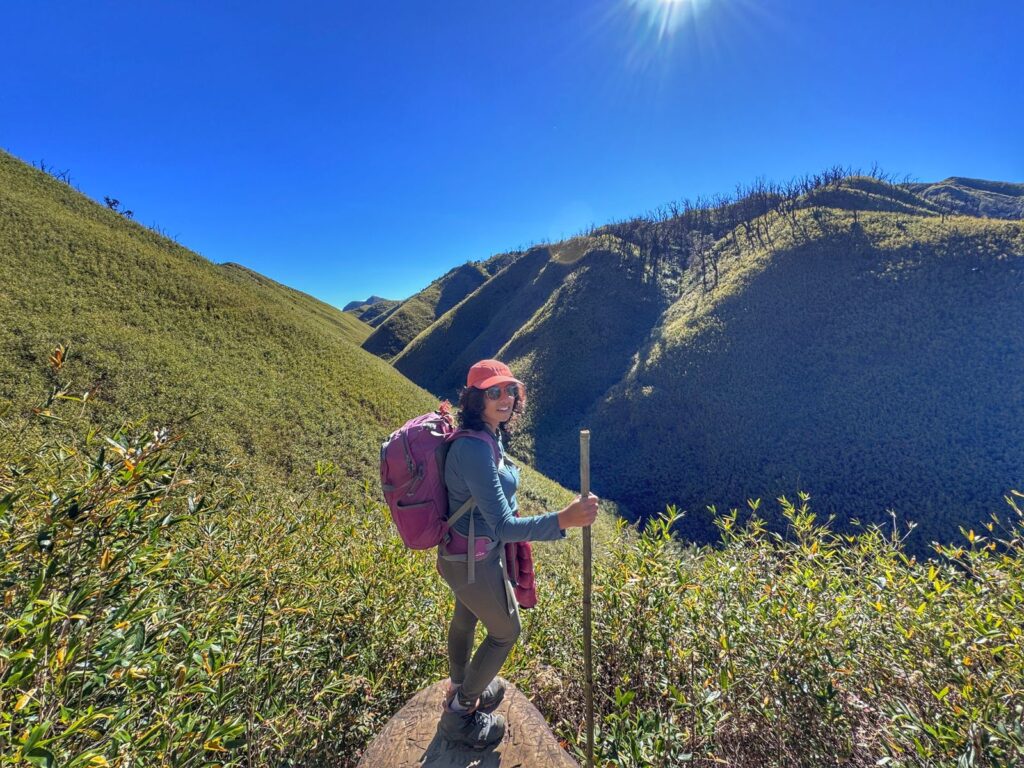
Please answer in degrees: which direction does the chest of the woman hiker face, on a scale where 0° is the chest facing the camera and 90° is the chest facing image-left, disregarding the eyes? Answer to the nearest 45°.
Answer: approximately 270°
